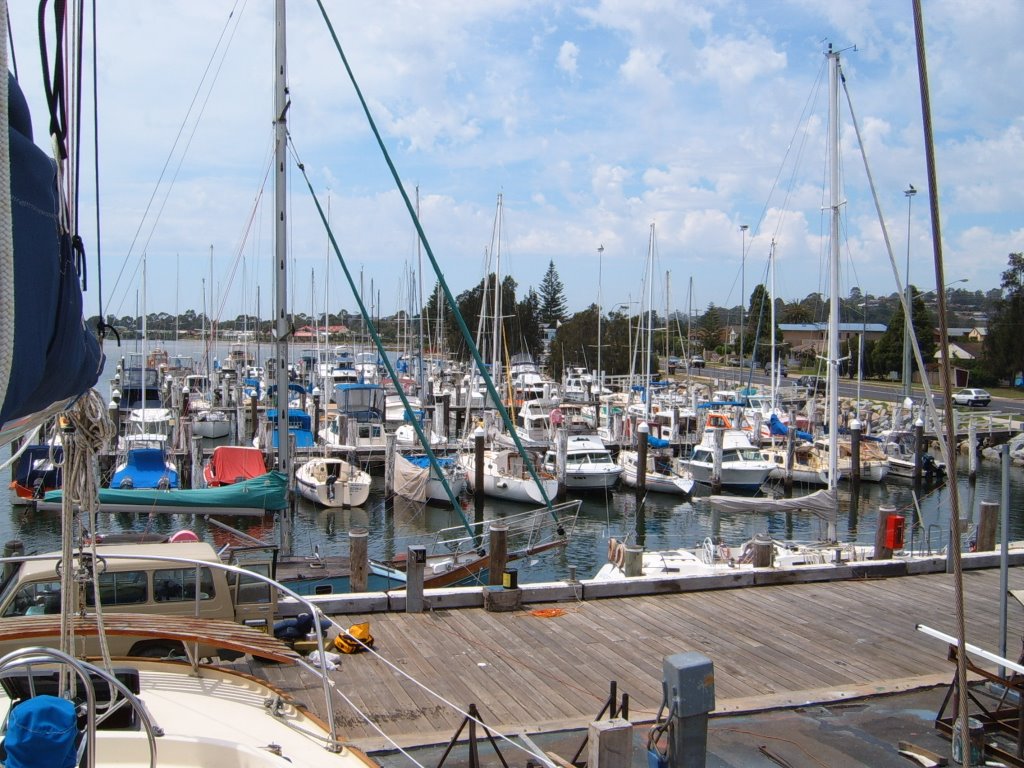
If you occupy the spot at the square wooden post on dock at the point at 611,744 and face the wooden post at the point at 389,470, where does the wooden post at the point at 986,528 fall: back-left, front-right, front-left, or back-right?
front-right

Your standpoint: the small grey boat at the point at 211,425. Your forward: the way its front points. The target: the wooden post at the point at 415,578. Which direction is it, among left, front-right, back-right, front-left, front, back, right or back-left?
front

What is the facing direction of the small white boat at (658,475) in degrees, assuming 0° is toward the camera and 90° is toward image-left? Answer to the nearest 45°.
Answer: approximately 315°

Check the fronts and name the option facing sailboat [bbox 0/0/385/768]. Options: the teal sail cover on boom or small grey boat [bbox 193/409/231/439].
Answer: the small grey boat

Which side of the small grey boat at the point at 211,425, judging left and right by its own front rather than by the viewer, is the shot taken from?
front

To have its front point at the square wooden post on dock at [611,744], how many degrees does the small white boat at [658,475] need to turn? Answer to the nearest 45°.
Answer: approximately 45° to its right

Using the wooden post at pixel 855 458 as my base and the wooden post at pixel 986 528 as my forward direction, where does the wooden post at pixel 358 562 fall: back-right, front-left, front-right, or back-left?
front-right

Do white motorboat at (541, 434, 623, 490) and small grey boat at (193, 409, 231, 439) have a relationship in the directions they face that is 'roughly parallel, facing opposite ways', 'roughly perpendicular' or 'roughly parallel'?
roughly parallel

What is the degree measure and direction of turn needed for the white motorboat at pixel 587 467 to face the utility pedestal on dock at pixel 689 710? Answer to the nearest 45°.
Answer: approximately 45° to its right

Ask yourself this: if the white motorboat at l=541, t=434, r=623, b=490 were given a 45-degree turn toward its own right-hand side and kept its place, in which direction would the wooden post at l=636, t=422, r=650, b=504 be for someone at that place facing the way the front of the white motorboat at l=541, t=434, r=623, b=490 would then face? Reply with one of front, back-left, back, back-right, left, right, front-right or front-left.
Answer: left

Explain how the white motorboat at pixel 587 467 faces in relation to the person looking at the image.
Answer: facing the viewer and to the right of the viewer
